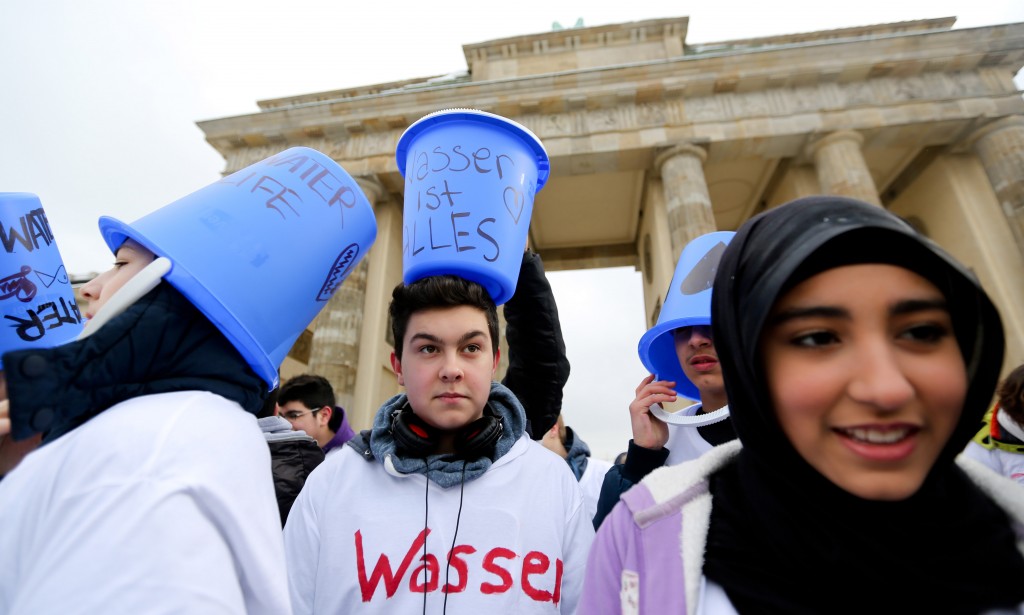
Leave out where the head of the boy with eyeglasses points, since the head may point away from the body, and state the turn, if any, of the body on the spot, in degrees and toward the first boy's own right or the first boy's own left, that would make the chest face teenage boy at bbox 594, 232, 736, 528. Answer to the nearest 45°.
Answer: approximately 90° to the first boy's own left

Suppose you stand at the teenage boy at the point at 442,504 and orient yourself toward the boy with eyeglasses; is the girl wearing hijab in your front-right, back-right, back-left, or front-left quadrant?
back-right

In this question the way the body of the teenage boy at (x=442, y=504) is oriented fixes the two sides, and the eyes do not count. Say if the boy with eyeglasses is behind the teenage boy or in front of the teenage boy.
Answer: behind

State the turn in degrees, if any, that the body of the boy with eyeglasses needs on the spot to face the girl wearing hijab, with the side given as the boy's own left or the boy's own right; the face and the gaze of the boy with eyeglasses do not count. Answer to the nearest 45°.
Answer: approximately 45° to the boy's own left

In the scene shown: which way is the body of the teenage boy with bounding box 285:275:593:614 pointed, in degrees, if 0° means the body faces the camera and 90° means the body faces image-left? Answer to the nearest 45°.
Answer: approximately 0°

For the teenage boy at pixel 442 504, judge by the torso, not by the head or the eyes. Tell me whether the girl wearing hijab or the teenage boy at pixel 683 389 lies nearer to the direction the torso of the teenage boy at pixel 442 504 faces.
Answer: the girl wearing hijab

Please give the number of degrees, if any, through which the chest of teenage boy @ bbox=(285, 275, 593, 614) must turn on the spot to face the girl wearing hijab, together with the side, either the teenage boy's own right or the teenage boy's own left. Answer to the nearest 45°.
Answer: approximately 45° to the teenage boy's own left

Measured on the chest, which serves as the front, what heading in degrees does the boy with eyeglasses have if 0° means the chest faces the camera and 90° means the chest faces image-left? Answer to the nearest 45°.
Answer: approximately 45°

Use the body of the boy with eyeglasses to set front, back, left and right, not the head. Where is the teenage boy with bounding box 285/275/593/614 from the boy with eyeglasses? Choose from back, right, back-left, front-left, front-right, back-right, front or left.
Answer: front-left

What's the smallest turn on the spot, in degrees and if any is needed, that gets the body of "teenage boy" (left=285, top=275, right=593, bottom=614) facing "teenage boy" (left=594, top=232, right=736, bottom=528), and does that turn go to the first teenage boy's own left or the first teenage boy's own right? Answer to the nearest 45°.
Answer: approximately 90° to the first teenage boy's own left
